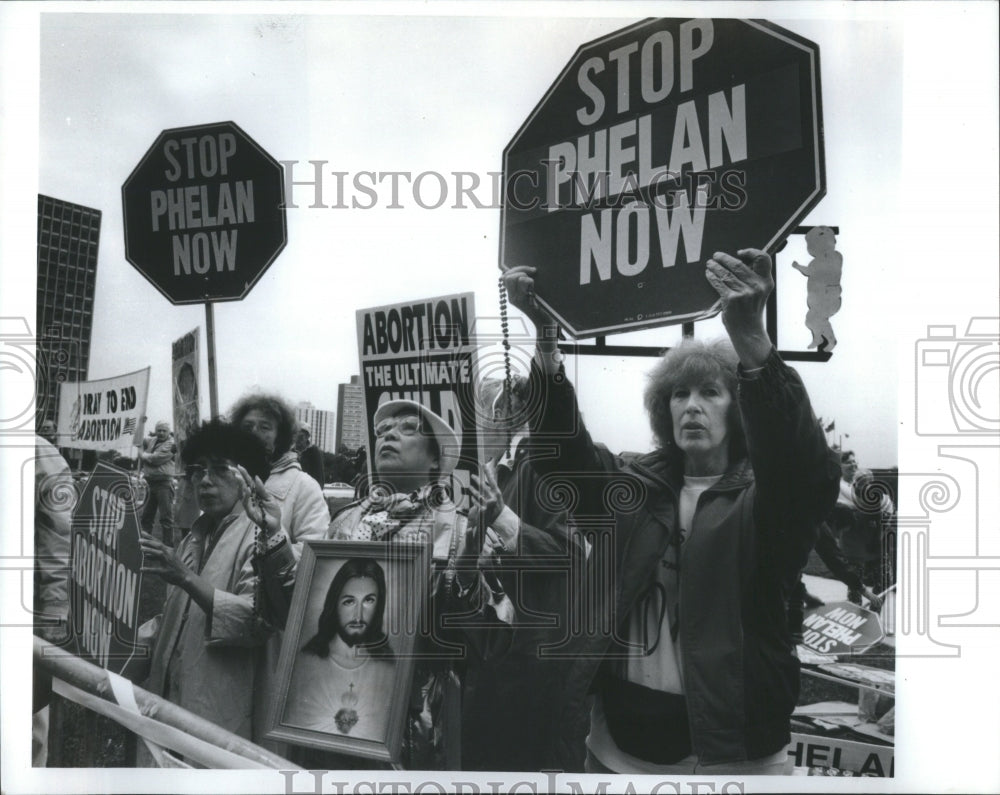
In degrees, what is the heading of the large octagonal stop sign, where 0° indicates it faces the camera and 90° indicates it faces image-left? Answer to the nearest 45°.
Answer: approximately 0°

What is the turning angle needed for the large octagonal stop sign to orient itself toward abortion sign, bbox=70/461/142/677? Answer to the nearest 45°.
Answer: approximately 90° to its right

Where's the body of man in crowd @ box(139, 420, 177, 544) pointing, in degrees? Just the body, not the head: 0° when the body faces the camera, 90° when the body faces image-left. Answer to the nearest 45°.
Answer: approximately 0°

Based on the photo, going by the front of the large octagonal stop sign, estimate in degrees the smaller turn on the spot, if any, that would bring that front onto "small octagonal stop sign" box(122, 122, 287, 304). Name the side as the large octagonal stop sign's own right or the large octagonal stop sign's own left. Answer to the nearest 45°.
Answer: approximately 90° to the large octagonal stop sign's own right
